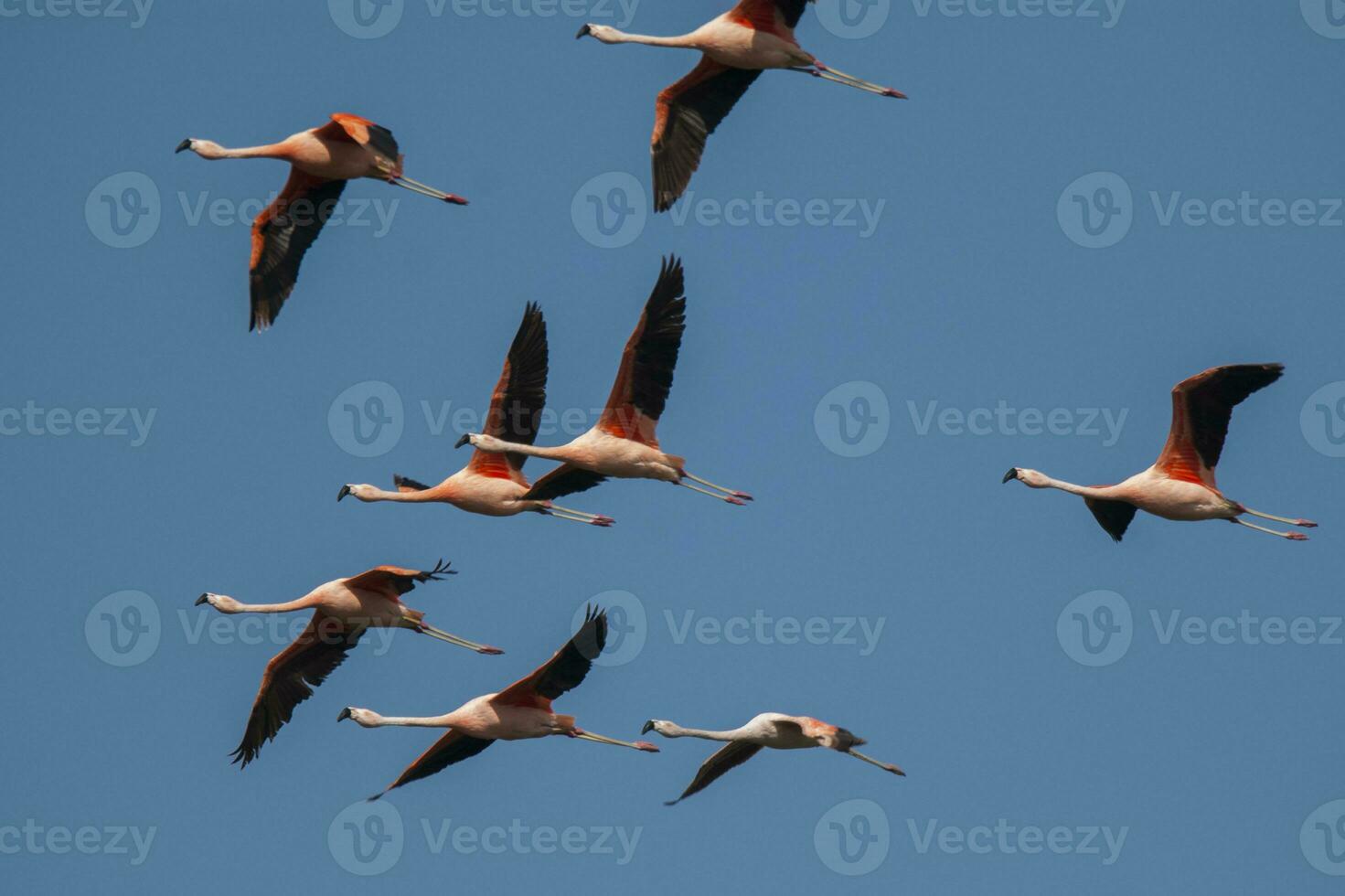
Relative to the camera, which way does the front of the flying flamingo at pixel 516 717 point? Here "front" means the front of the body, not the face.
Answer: to the viewer's left

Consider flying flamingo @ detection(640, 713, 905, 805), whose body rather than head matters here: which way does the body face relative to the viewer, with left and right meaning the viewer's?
facing to the left of the viewer

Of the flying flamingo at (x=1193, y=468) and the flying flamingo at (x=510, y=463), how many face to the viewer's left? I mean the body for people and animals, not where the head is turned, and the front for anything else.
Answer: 2

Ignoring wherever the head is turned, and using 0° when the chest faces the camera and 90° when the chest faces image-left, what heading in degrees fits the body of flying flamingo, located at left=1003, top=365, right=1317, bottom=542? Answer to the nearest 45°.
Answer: approximately 90°

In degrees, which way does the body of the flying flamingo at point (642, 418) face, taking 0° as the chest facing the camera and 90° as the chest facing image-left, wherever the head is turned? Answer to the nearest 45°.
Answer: approximately 90°

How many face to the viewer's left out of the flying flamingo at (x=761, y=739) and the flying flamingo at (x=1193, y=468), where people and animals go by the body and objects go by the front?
2

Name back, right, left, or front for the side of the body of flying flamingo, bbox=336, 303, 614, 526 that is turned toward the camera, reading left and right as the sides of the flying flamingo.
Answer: left

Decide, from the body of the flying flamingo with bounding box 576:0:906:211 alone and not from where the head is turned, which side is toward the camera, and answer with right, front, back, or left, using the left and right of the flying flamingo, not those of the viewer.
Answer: left

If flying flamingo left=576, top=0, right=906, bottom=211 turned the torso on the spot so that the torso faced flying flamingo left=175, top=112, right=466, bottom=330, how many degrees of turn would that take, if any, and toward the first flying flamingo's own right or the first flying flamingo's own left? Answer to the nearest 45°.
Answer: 0° — it already faces it

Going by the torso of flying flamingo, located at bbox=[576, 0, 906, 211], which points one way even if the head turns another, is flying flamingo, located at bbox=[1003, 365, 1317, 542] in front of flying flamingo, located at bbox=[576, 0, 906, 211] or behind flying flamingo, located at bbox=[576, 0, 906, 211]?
behind

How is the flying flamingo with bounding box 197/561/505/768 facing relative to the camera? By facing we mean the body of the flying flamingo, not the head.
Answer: to the viewer's left

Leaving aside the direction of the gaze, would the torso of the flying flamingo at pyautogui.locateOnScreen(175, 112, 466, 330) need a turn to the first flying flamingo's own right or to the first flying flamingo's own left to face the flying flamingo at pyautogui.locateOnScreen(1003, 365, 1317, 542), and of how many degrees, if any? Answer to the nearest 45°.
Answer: approximately 180°
